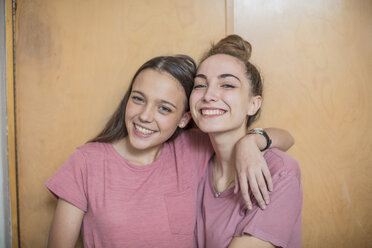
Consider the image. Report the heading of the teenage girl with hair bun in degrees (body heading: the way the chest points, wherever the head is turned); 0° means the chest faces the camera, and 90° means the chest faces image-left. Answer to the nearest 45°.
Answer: approximately 45°
